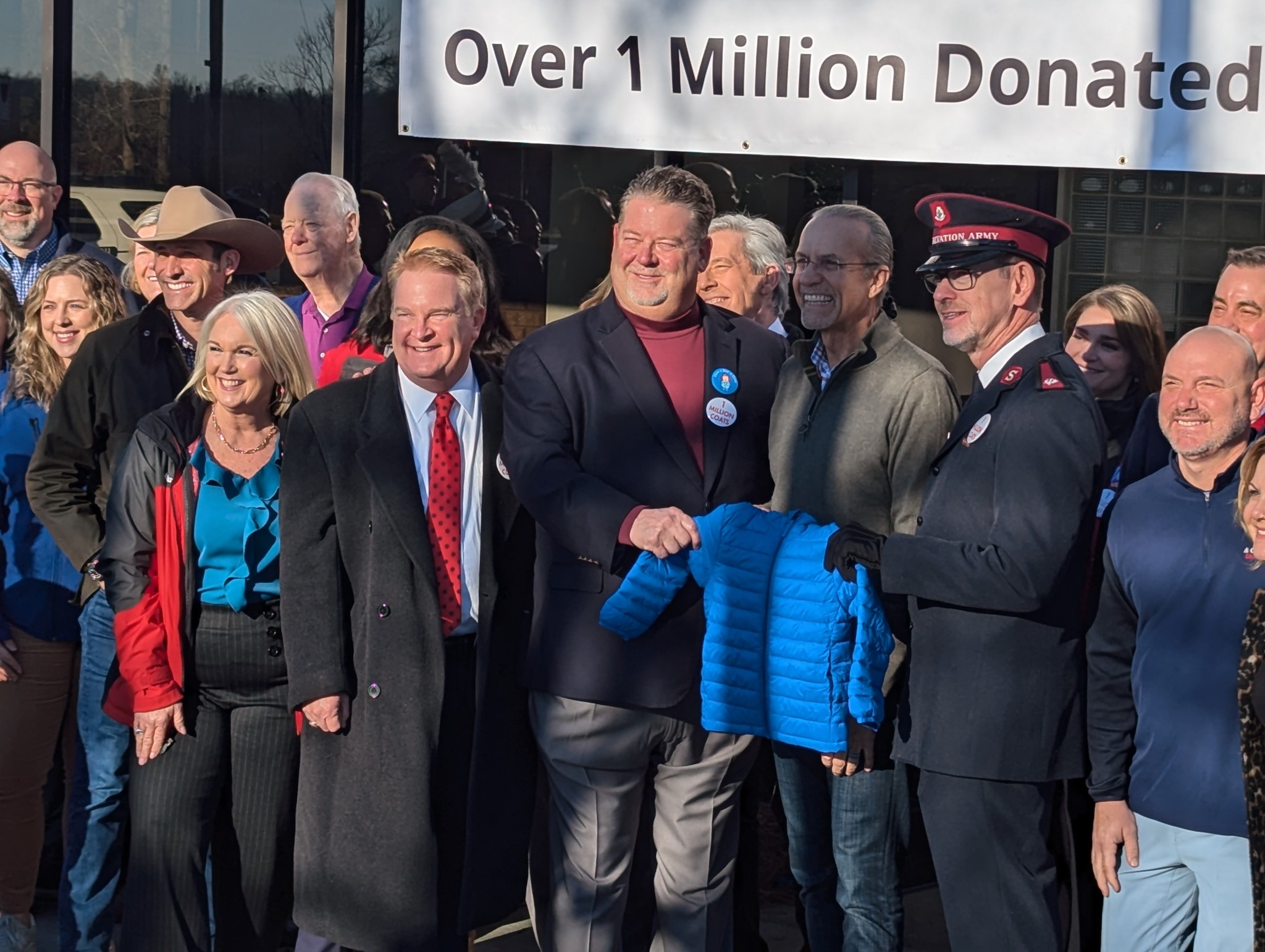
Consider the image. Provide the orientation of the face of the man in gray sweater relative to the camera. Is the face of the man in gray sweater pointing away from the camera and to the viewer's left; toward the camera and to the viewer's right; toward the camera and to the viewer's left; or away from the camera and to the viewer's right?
toward the camera and to the viewer's left

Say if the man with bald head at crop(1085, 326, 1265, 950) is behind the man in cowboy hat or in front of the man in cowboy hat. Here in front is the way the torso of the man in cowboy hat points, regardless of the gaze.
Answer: in front

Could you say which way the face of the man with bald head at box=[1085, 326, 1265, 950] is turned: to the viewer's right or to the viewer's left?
to the viewer's left

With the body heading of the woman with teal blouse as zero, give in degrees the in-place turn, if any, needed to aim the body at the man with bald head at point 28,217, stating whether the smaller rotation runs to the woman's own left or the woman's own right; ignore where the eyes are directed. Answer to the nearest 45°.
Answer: approximately 180°

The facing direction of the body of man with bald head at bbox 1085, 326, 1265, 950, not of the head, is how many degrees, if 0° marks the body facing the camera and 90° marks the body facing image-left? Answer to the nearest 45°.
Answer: approximately 0°

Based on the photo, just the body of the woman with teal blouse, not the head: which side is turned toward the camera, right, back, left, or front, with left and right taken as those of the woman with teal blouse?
front

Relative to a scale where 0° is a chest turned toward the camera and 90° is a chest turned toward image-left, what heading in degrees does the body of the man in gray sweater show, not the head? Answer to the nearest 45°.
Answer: approximately 45°

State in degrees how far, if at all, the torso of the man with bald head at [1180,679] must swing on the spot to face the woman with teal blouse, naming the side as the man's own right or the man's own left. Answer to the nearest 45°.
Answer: approximately 90° to the man's own right

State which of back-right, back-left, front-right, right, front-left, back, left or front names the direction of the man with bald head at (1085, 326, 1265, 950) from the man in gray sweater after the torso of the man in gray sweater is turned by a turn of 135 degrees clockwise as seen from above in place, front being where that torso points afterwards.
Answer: back-right

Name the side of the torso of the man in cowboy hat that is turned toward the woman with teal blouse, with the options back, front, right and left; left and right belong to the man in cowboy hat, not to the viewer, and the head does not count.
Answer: front

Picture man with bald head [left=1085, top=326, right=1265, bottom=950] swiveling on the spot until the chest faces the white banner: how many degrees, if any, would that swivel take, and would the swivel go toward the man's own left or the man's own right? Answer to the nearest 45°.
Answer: approximately 135° to the man's own right

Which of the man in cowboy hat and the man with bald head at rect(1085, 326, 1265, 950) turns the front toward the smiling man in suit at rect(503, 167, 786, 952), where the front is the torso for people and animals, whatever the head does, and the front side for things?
the man in cowboy hat

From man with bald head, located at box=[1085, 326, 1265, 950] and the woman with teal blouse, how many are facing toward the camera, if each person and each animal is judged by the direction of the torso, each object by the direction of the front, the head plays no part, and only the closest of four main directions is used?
2

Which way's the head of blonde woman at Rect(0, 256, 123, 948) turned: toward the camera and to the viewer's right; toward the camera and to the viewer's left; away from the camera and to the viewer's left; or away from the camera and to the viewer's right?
toward the camera and to the viewer's right

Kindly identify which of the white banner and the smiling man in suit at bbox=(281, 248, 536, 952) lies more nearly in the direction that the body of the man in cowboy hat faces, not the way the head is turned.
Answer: the smiling man in suit

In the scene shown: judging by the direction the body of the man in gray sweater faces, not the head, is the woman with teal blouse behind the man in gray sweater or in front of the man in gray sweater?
in front

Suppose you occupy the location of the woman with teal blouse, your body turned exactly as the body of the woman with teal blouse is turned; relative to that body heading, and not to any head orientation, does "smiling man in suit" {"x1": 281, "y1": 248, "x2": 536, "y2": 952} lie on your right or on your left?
on your left

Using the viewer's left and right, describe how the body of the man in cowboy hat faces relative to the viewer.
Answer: facing the viewer and to the right of the viewer
